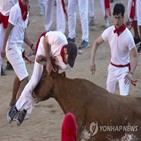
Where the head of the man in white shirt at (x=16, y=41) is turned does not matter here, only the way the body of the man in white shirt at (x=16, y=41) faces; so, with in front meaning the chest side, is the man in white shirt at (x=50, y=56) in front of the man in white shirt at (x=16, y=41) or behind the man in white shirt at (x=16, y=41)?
in front

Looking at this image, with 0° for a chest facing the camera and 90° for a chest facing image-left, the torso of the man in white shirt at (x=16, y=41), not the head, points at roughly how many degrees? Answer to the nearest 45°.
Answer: approximately 315°

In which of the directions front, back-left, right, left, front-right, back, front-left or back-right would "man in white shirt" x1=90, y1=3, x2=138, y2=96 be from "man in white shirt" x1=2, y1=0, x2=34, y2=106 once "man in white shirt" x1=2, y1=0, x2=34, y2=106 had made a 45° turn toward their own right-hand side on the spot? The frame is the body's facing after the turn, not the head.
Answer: front-left
